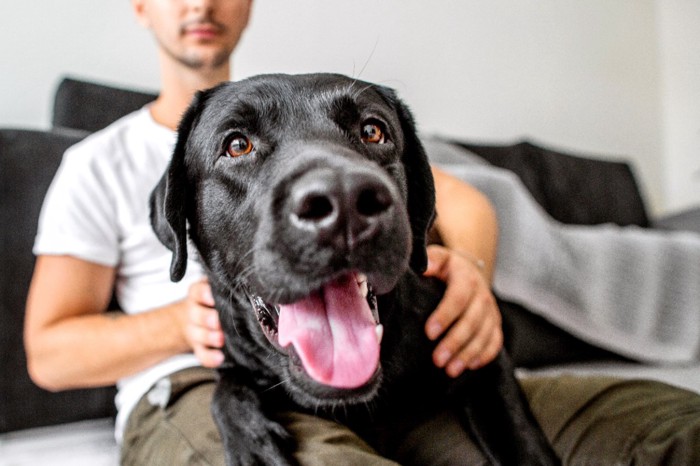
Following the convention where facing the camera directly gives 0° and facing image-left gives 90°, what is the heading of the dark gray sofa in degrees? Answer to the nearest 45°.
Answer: approximately 0°

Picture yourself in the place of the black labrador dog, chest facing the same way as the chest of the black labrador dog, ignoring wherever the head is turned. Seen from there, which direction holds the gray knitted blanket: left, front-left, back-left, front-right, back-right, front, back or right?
back-left
